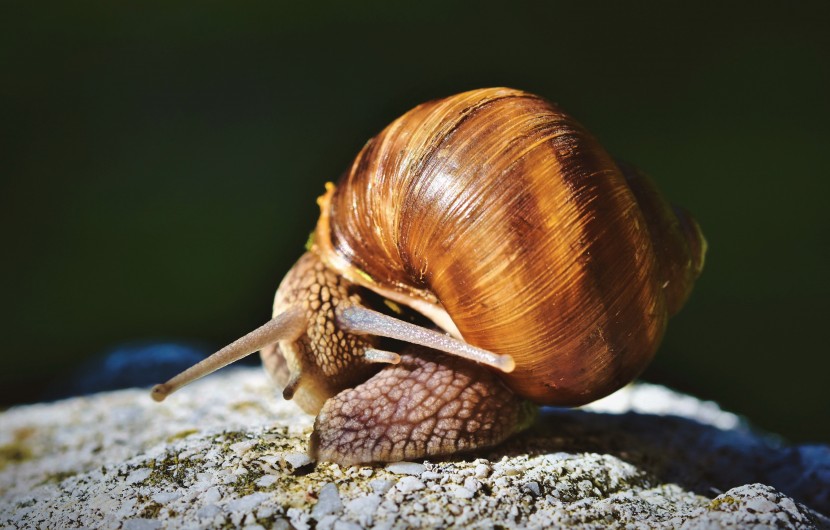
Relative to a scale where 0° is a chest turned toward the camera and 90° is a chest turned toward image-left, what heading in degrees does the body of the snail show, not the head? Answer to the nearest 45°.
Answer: approximately 45°

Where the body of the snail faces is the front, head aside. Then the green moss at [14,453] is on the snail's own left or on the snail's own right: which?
on the snail's own right

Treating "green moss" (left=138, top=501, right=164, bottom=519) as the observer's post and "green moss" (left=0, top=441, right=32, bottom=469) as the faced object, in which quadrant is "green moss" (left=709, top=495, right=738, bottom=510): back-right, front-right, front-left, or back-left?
back-right

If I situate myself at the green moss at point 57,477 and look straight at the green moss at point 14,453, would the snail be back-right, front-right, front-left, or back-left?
back-right
